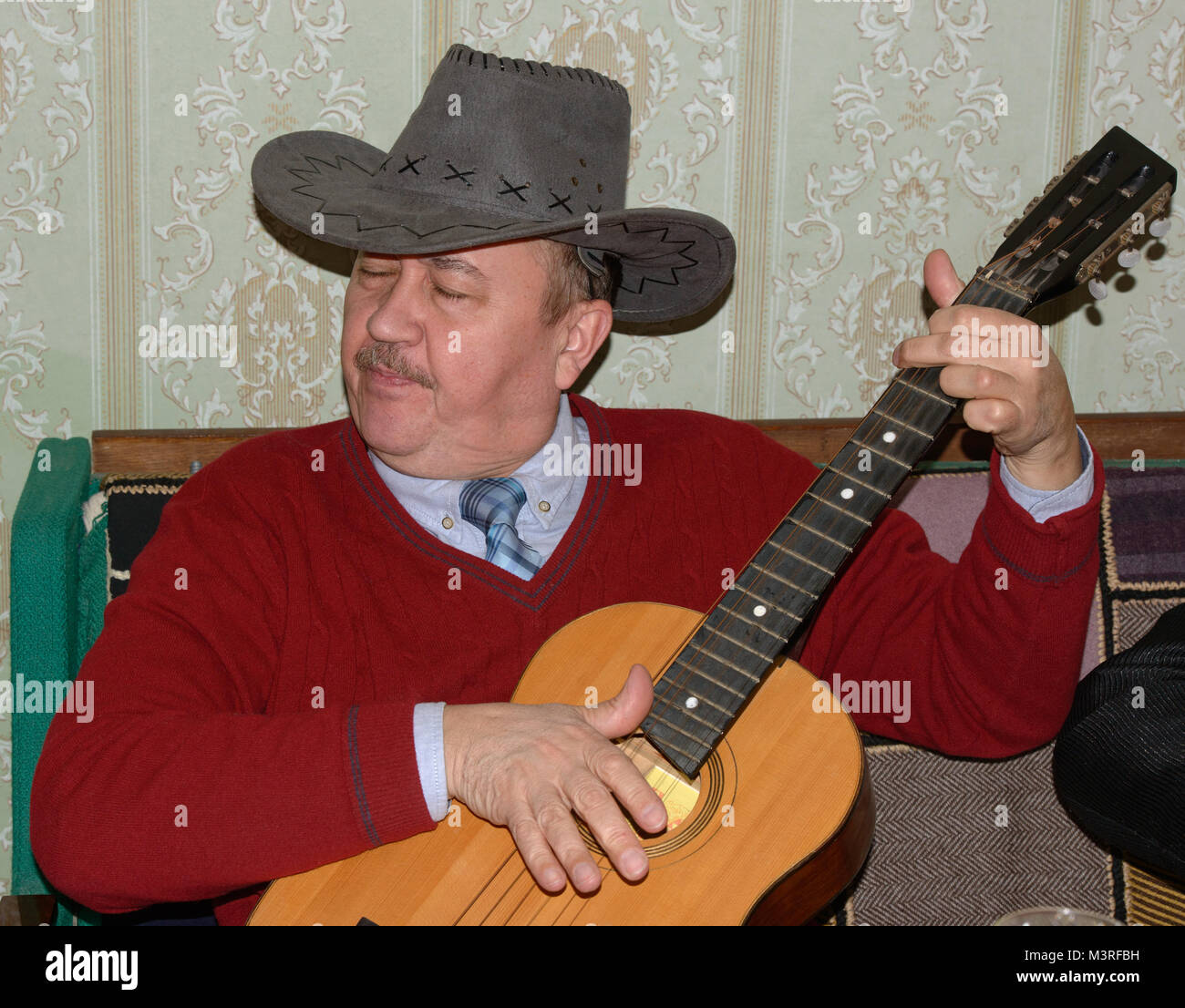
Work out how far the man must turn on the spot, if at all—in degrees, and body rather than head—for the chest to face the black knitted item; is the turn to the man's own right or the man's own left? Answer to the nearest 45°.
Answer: approximately 90° to the man's own left

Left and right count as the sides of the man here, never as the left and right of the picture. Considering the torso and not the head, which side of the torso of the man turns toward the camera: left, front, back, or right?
front

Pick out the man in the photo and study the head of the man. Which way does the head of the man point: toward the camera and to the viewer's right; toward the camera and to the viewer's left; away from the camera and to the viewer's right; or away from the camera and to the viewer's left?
toward the camera and to the viewer's left
